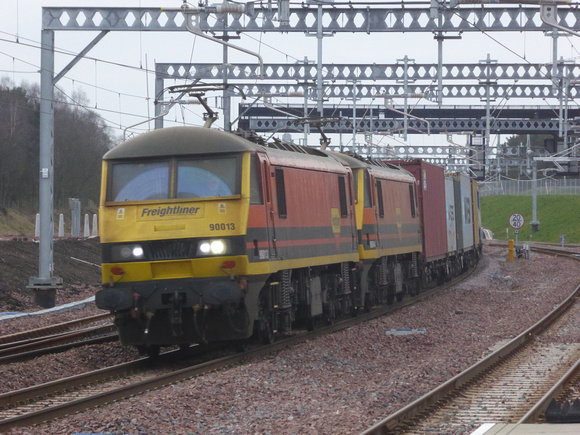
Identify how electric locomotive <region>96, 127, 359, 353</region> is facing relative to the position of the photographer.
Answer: facing the viewer and to the left of the viewer

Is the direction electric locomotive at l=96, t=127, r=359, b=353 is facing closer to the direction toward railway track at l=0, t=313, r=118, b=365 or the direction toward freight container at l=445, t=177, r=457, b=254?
the railway track

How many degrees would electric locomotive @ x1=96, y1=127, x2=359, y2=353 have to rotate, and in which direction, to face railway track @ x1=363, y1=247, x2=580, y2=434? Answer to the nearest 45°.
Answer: approximately 90° to its left

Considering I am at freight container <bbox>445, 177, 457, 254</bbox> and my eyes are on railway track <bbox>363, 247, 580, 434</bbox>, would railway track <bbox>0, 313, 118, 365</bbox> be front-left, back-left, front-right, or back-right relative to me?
front-right

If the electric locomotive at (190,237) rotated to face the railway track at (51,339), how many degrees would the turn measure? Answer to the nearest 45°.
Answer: approximately 90° to its right

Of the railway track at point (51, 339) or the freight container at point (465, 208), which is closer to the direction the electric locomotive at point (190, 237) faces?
the railway track

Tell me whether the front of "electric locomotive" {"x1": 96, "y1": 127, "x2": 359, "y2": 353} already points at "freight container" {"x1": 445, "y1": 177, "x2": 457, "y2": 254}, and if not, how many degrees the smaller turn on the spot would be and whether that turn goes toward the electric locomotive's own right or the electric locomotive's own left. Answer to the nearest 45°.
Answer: approximately 180°

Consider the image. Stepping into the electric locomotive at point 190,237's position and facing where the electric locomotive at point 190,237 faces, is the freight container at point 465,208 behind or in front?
behind
